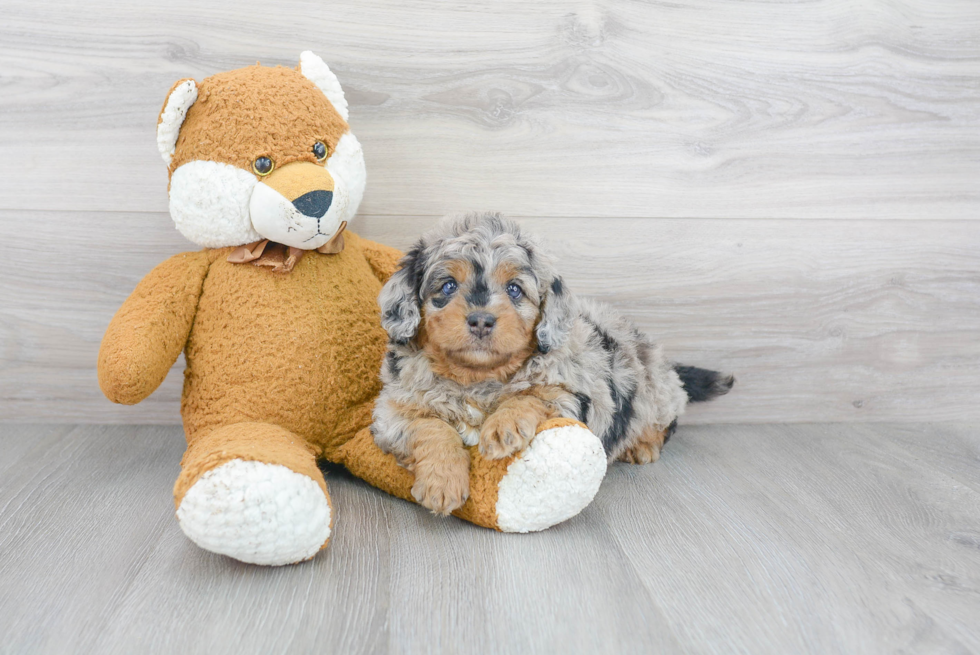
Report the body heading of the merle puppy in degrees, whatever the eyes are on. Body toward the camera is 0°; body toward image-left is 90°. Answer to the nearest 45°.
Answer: approximately 45°

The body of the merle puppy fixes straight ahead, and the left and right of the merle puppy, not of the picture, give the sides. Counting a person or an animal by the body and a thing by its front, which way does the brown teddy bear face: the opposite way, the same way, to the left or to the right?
to the left

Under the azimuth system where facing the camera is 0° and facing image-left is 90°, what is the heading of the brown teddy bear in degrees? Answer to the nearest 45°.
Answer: approximately 315°
